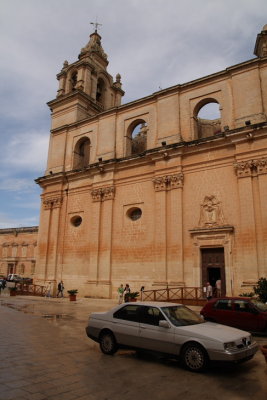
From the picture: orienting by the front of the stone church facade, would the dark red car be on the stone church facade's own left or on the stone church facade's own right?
on the stone church facade's own left

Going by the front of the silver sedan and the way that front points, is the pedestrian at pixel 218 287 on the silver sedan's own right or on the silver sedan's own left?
on the silver sedan's own left

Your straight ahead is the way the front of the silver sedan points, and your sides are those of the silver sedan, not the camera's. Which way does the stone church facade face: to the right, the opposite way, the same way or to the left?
to the right

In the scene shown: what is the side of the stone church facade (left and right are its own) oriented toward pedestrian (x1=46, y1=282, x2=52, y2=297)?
right

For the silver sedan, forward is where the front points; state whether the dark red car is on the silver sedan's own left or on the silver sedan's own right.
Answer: on the silver sedan's own left

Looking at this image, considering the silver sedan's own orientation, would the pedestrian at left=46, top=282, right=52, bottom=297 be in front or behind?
behind

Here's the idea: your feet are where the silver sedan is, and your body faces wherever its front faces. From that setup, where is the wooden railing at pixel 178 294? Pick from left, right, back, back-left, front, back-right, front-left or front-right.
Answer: back-left

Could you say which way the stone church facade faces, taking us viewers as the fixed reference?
facing the viewer and to the left of the viewer

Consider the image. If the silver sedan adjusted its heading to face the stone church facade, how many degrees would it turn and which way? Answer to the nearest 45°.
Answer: approximately 135° to its left

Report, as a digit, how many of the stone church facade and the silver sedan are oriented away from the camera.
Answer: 0
